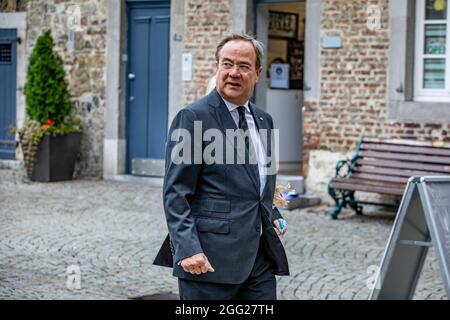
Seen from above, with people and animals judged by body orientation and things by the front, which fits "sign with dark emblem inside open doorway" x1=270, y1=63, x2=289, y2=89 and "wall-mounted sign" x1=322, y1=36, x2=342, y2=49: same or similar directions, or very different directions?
same or similar directions

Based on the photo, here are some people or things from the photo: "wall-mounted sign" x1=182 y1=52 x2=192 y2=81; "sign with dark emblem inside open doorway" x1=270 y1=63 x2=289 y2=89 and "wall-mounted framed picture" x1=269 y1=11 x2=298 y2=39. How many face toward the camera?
3

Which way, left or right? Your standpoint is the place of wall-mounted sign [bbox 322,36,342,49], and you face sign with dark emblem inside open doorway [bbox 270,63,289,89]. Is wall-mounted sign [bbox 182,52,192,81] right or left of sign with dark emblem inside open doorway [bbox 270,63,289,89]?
left

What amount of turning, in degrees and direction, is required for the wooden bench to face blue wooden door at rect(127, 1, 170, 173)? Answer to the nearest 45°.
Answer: approximately 90° to its right

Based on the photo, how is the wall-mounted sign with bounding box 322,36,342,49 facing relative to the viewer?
toward the camera

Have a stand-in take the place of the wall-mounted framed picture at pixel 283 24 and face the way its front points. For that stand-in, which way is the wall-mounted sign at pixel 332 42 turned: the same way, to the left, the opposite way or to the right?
the same way

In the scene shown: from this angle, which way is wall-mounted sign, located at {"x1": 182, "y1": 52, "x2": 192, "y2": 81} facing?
toward the camera

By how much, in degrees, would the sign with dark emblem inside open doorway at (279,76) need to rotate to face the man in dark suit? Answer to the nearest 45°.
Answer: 0° — it already faces them

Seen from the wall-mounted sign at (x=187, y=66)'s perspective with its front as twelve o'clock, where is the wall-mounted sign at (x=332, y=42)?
the wall-mounted sign at (x=332, y=42) is roughly at 10 o'clock from the wall-mounted sign at (x=187, y=66).

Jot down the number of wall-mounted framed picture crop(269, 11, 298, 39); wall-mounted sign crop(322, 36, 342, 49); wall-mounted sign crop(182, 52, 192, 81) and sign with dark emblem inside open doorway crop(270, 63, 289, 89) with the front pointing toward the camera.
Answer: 4

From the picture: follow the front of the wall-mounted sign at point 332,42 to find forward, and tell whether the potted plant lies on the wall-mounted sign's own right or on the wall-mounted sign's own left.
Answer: on the wall-mounted sign's own right

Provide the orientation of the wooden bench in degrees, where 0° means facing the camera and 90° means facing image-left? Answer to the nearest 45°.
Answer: approximately 45°
